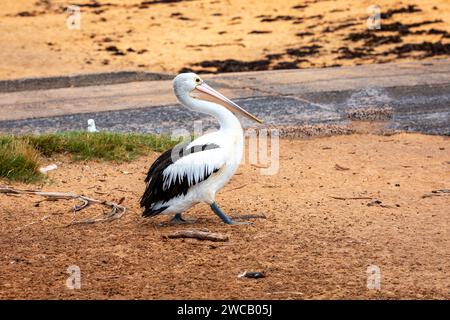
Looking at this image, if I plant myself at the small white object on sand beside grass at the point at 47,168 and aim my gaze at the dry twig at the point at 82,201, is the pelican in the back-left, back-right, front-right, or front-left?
front-left

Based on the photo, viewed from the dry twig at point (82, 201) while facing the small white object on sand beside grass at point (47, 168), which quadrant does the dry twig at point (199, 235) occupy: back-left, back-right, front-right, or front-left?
back-right

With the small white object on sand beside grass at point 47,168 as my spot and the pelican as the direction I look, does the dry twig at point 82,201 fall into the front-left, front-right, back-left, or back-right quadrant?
front-right

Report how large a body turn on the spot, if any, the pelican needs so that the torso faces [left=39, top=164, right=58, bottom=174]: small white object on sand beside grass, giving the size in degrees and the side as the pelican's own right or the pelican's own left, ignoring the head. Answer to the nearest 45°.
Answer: approximately 135° to the pelican's own left

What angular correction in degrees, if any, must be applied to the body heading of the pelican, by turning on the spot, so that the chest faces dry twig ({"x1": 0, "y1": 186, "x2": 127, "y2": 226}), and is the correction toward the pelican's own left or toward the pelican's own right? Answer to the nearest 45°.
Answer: approximately 135° to the pelican's own left

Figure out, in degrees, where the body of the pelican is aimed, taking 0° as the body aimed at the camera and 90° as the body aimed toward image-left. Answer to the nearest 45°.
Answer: approximately 270°

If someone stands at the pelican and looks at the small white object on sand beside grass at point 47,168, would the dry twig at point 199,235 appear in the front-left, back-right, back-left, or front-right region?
back-left
